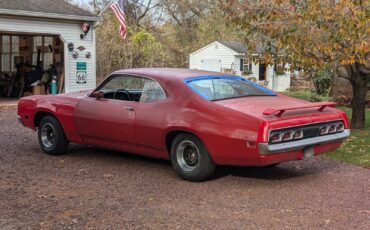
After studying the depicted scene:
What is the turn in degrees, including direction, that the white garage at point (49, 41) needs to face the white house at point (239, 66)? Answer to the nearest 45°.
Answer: approximately 90° to its left

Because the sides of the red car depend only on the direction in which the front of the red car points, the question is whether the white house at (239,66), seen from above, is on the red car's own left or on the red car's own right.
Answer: on the red car's own right

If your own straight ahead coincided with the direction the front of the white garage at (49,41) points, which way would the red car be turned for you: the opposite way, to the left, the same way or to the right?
the opposite way

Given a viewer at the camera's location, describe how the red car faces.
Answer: facing away from the viewer and to the left of the viewer

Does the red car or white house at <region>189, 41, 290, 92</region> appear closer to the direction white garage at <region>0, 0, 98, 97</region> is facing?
the red car

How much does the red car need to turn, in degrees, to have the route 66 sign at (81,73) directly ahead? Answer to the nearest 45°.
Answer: approximately 45° to its right
